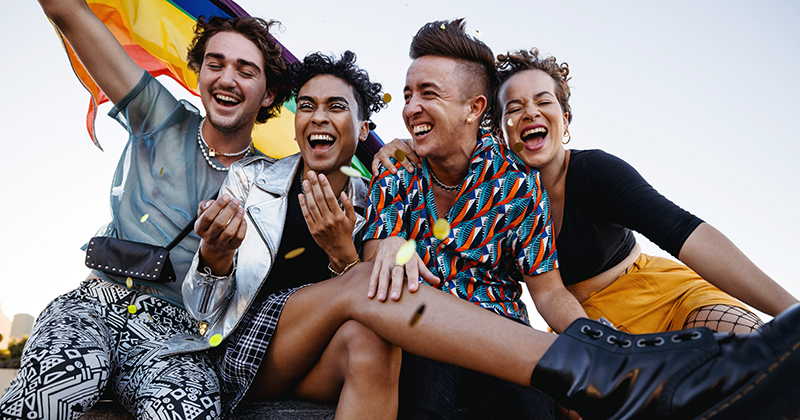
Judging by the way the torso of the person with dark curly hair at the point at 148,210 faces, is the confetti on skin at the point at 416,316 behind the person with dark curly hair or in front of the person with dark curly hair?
in front

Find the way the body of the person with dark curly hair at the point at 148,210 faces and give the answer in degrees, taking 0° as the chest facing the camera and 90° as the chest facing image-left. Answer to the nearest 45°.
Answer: approximately 0°

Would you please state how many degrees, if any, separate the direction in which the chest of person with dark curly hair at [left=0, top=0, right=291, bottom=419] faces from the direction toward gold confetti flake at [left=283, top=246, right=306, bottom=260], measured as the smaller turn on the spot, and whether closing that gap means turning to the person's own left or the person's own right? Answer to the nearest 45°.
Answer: approximately 45° to the person's own left

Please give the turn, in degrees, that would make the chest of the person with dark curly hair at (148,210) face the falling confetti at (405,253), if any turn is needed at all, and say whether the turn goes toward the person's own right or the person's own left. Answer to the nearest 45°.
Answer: approximately 45° to the person's own left

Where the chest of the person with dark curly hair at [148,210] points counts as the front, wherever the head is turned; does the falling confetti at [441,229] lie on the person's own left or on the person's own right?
on the person's own left

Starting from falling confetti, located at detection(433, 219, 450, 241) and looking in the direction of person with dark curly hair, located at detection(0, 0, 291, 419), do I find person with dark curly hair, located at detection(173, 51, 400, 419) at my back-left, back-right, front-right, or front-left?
front-left

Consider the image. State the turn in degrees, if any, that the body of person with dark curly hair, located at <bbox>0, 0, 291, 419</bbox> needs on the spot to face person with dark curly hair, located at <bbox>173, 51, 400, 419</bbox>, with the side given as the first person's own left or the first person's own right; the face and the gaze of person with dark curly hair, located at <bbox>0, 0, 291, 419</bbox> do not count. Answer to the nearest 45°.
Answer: approximately 45° to the first person's own left

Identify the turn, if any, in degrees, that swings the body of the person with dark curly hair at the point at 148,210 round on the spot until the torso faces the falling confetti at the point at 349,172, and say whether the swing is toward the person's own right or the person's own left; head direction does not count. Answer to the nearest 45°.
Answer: approximately 90° to the person's own left
